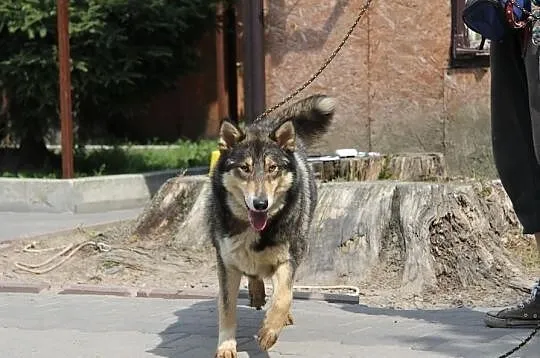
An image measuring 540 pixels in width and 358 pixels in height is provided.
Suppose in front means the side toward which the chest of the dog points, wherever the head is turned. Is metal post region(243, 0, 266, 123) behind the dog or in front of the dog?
behind

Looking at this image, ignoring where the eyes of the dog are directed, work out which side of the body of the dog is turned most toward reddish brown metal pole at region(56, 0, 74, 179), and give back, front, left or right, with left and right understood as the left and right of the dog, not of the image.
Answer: back

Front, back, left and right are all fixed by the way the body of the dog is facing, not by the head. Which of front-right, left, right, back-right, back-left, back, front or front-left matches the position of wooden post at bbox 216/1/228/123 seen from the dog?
back

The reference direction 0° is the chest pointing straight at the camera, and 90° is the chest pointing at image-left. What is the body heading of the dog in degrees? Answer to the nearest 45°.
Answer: approximately 0°

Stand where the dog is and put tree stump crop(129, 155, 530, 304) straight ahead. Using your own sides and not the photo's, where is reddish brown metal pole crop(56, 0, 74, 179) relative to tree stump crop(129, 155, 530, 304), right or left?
left

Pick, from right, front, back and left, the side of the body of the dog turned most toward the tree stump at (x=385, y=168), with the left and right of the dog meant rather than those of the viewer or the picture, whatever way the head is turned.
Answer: back
